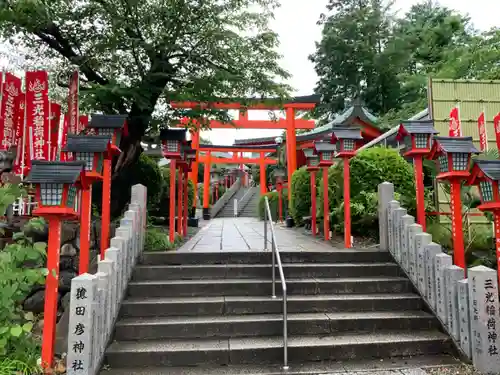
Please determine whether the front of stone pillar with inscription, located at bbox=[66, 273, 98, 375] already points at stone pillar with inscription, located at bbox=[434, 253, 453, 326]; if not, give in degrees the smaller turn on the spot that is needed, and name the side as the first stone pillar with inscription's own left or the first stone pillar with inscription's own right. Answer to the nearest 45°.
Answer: approximately 90° to the first stone pillar with inscription's own left

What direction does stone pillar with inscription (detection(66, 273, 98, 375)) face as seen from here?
toward the camera

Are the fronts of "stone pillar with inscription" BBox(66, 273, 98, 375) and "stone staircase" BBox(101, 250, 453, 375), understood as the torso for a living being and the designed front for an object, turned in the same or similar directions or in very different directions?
same or similar directions

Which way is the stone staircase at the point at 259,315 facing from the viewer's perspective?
toward the camera

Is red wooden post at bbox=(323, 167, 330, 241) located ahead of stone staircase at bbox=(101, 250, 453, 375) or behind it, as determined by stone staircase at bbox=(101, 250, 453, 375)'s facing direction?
behind

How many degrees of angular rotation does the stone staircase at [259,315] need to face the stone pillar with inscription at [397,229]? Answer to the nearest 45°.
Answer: approximately 135° to its left

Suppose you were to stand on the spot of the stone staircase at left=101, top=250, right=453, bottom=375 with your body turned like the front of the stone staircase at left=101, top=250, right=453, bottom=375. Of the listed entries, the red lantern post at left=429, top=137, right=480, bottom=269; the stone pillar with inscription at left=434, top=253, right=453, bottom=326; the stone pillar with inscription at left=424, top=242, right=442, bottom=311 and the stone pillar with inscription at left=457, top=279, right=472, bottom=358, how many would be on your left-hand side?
4

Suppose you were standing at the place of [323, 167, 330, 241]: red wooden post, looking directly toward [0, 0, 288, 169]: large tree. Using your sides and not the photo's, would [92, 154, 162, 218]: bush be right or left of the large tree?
right

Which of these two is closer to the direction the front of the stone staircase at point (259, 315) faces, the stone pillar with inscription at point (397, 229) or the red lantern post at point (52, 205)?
the red lantern post

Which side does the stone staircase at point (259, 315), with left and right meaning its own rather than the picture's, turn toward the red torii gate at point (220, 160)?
back

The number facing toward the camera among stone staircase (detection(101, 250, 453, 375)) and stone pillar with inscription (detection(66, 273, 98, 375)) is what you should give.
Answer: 2

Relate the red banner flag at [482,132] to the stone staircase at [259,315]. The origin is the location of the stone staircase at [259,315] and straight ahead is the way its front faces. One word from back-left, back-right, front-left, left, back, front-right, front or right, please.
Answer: back-left
